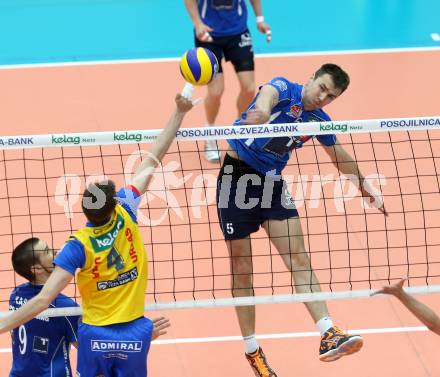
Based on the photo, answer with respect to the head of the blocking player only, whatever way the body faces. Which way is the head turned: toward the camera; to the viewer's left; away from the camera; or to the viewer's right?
away from the camera

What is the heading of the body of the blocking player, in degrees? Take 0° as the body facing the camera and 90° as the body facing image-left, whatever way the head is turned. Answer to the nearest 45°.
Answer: approximately 180°

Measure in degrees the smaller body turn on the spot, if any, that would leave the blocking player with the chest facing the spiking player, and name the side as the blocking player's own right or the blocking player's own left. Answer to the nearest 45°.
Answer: approximately 45° to the blocking player's own right
